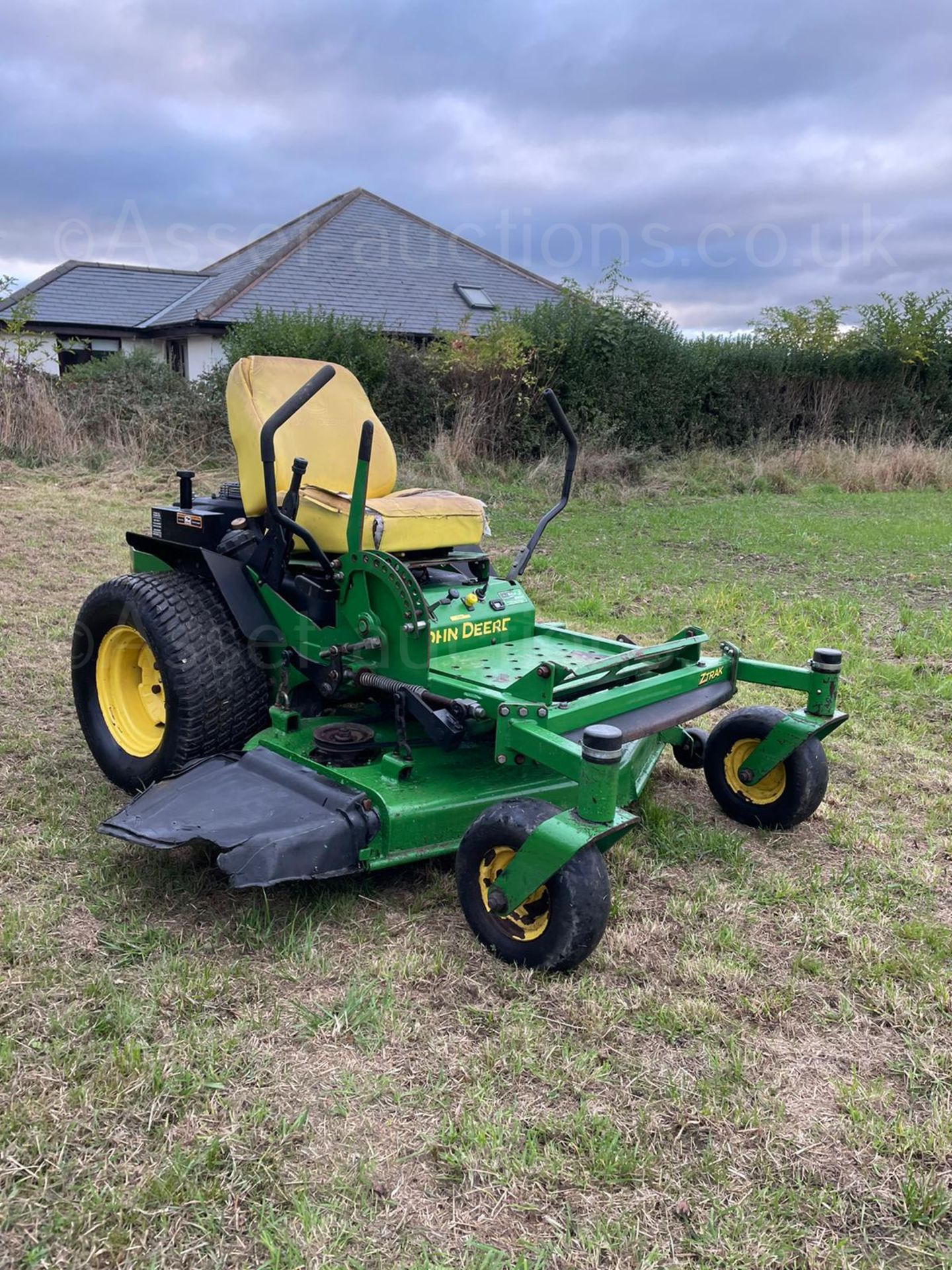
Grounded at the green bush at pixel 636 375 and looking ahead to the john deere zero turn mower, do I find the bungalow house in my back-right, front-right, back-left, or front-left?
back-right

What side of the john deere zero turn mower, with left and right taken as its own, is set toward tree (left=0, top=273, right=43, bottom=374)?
back

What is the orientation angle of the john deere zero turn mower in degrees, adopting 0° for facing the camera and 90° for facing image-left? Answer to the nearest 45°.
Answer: approximately 315°

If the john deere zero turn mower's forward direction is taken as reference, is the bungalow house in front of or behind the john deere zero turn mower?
behind

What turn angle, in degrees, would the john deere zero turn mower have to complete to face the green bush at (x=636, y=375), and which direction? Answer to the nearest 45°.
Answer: approximately 135° to its left

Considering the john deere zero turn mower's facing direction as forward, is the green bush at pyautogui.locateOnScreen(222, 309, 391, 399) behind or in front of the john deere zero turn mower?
behind
